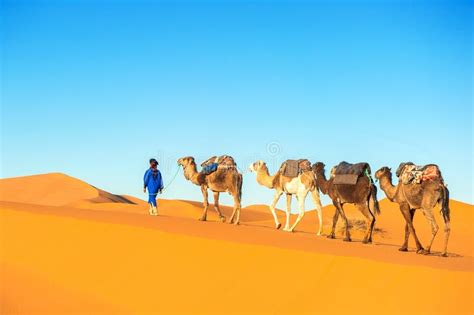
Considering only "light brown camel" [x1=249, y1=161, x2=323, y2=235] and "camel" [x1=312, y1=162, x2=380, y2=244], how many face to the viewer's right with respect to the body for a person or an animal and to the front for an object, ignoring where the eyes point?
0

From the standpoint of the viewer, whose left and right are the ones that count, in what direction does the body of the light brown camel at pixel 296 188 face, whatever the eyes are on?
facing to the left of the viewer

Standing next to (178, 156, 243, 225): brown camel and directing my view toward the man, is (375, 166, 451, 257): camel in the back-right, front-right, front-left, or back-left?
back-left

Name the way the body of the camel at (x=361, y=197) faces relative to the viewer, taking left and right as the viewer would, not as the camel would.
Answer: facing away from the viewer and to the left of the viewer

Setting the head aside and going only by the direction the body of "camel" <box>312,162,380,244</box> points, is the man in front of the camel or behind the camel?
in front

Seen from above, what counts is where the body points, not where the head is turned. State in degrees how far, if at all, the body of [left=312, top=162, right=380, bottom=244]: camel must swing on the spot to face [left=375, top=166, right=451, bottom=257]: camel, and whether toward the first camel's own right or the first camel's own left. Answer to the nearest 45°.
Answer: approximately 180°

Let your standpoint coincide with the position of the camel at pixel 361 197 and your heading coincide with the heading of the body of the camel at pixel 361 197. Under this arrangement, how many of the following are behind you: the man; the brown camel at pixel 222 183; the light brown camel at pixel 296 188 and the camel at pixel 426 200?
1

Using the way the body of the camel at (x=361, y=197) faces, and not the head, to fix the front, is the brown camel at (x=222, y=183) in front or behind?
in front

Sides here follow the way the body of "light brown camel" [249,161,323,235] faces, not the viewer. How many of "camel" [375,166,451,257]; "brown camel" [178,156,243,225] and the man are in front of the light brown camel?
2

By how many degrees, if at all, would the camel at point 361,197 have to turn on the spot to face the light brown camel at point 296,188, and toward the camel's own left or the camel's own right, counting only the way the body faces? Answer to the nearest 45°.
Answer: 0° — it already faces it

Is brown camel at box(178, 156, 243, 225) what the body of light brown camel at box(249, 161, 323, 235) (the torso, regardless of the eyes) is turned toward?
yes

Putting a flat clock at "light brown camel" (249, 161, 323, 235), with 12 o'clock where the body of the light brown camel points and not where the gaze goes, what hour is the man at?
The man is roughly at 12 o'clock from the light brown camel.

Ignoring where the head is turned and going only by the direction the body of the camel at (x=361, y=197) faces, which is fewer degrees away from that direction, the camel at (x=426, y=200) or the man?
the man
